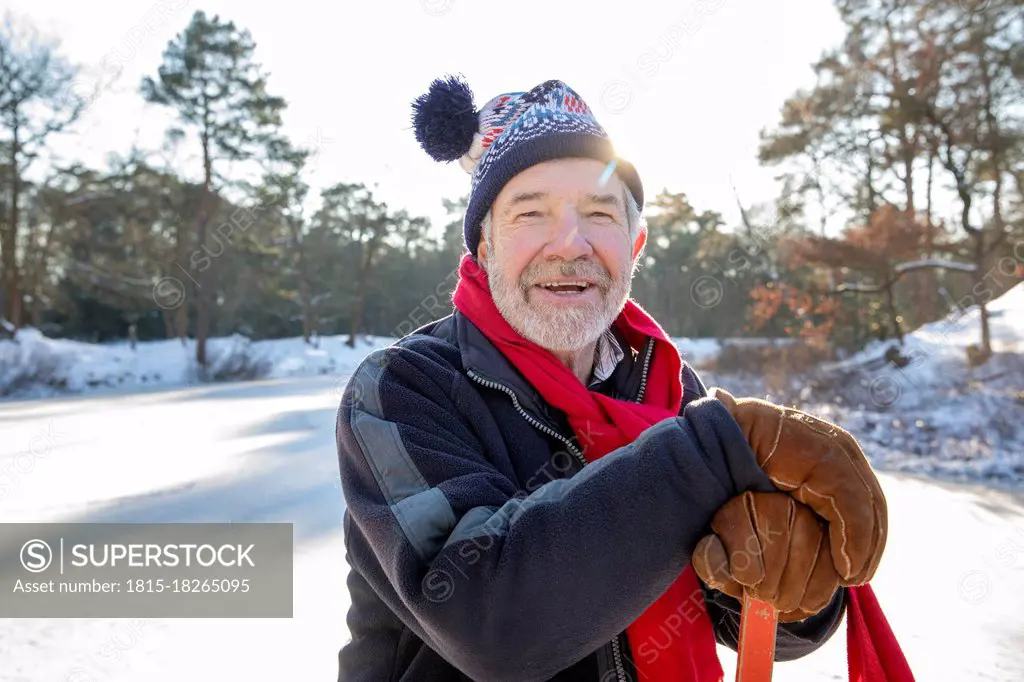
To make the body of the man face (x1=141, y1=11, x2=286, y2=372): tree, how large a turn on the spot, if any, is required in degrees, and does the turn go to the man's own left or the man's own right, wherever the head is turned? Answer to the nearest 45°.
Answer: approximately 180°

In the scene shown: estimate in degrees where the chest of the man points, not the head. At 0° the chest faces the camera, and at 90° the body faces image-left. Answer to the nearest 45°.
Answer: approximately 315°
